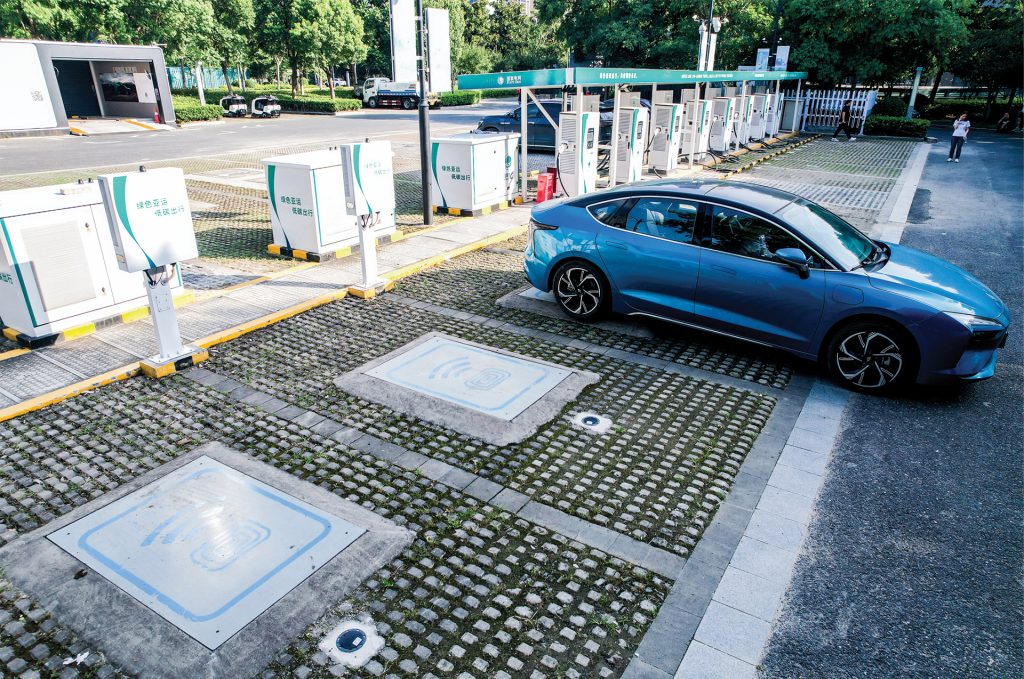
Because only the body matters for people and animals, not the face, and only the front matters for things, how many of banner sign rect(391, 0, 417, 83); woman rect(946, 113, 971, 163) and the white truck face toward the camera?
2

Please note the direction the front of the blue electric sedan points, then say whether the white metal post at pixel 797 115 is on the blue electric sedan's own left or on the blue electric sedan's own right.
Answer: on the blue electric sedan's own left

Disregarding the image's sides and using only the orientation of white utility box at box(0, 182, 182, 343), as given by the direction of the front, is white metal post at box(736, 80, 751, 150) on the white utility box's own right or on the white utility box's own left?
on the white utility box's own left

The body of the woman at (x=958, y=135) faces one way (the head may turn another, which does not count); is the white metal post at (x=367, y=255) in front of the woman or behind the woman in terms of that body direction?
in front

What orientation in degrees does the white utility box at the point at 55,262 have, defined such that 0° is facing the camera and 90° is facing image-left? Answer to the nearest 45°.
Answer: approximately 315°

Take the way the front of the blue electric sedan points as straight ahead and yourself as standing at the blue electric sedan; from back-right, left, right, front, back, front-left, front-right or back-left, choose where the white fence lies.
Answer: back-left

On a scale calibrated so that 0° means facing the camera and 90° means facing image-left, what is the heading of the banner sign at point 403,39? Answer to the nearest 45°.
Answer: approximately 0°
